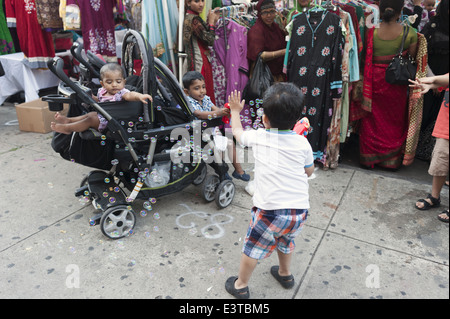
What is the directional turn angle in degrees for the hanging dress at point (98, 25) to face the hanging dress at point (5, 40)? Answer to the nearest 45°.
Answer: approximately 135° to its right

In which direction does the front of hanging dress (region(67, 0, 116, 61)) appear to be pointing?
toward the camera

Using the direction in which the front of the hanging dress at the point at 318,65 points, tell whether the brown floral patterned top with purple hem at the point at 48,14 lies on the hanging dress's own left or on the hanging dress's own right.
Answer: on the hanging dress's own right

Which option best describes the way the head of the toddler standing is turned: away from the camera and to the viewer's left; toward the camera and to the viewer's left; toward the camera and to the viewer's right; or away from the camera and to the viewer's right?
away from the camera and to the viewer's left

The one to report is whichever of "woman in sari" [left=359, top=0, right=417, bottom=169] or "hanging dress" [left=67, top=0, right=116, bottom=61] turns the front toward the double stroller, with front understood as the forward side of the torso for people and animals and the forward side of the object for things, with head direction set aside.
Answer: the hanging dress

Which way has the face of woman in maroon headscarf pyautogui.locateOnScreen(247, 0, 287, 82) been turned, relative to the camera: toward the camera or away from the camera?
toward the camera

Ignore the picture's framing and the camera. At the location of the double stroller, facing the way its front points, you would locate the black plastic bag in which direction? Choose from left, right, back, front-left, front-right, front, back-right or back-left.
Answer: front
